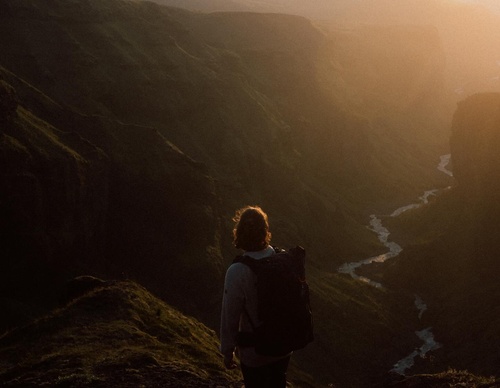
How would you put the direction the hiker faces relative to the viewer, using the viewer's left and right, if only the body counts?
facing away from the viewer and to the left of the viewer
